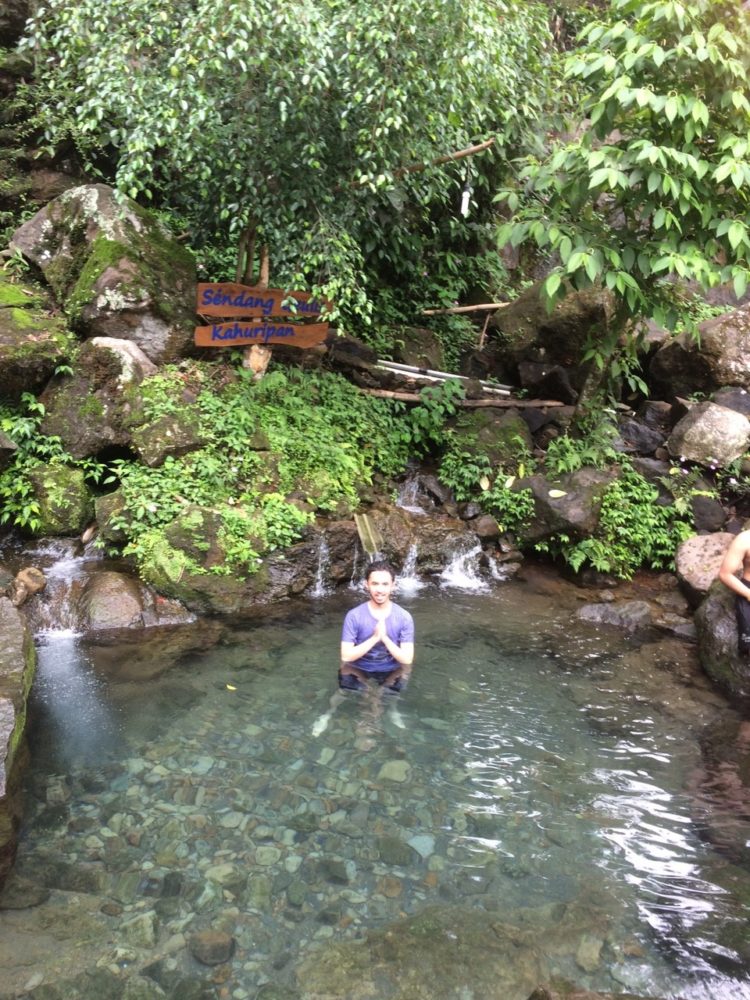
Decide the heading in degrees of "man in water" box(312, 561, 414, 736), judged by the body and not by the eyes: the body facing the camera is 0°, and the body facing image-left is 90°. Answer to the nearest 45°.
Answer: approximately 0°

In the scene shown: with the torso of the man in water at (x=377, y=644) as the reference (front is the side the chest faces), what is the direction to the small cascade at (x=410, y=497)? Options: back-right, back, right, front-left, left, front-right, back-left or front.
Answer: back

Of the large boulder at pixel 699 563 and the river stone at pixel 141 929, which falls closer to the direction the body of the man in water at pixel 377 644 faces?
the river stone

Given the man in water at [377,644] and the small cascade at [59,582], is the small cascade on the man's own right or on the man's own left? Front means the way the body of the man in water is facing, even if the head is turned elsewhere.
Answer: on the man's own right

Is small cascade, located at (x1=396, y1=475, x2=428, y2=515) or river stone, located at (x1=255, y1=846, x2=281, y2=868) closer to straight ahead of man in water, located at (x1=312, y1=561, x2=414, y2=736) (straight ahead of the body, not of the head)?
the river stone

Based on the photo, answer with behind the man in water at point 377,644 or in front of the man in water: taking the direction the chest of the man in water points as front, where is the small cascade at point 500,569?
behind

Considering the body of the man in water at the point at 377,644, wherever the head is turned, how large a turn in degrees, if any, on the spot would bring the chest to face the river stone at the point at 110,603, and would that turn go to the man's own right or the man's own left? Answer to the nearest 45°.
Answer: approximately 135° to the man's own right

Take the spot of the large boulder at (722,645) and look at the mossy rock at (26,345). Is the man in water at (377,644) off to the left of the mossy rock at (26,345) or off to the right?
left

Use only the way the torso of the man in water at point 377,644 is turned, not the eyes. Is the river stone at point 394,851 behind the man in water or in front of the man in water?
in front

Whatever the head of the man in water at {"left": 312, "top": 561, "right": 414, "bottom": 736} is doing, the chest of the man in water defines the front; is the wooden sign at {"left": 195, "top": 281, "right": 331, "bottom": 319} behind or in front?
behind
